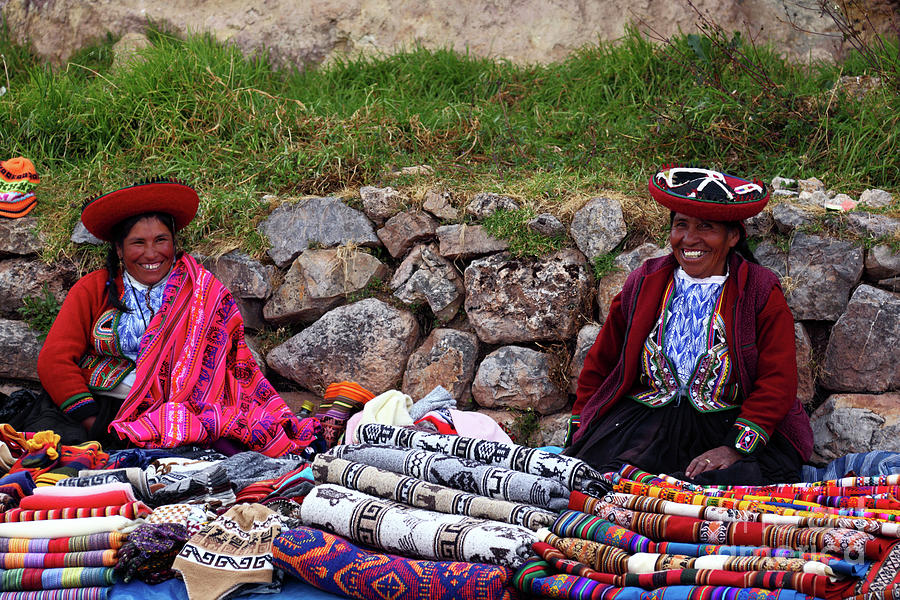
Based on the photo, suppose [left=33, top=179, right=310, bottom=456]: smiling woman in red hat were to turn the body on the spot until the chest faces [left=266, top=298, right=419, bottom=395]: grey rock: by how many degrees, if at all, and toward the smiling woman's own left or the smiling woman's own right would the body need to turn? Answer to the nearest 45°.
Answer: approximately 90° to the smiling woman's own left

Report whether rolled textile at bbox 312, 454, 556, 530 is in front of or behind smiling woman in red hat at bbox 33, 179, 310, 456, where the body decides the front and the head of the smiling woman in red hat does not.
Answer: in front

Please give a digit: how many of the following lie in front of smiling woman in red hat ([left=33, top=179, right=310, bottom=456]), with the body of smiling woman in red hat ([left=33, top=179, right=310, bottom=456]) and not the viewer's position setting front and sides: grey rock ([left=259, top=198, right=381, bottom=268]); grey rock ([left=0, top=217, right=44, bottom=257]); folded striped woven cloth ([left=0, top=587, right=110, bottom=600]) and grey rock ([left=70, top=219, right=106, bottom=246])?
1

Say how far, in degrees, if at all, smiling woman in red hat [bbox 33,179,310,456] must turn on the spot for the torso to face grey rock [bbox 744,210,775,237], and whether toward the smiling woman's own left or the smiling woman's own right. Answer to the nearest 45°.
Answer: approximately 90° to the smiling woman's own left

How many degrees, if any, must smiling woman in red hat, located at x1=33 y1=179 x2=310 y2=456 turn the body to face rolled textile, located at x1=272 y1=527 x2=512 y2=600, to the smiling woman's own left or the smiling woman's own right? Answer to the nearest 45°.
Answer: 0° — they already face it

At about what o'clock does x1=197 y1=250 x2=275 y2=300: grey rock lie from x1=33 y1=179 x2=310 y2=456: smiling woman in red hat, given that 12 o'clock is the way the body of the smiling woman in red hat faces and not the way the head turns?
The grey rock is roughly at 7 o'clock from the smiling woman in red hat.

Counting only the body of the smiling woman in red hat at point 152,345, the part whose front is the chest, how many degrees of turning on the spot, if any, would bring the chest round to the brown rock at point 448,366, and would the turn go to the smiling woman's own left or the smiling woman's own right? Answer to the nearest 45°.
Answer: approximately 90° to the smiling woman's own left

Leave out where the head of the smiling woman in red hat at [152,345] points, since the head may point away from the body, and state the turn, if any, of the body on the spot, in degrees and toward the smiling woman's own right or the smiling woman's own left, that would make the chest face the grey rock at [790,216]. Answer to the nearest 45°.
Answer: approximately 90° to the smiling woman's own left

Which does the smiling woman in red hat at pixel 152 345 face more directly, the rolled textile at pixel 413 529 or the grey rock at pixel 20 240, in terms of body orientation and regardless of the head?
the rolled textile

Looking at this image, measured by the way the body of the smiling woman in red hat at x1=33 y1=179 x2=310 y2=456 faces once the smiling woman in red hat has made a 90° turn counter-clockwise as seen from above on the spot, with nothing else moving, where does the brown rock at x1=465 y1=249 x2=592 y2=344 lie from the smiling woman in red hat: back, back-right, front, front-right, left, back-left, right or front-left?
front

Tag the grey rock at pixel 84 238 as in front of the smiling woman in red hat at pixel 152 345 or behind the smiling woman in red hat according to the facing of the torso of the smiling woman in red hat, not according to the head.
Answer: behind

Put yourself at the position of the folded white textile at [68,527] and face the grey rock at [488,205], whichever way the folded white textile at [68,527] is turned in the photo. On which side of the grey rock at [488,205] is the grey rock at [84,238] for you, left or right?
left

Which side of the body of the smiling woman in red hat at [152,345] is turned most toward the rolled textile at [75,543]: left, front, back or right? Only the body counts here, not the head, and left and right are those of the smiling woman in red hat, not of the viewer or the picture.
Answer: front

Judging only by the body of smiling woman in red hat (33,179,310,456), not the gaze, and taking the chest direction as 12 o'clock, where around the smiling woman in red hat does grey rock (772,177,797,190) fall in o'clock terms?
The grey rock is roughly at 9 o'clock from the smiling woman in red hat.
